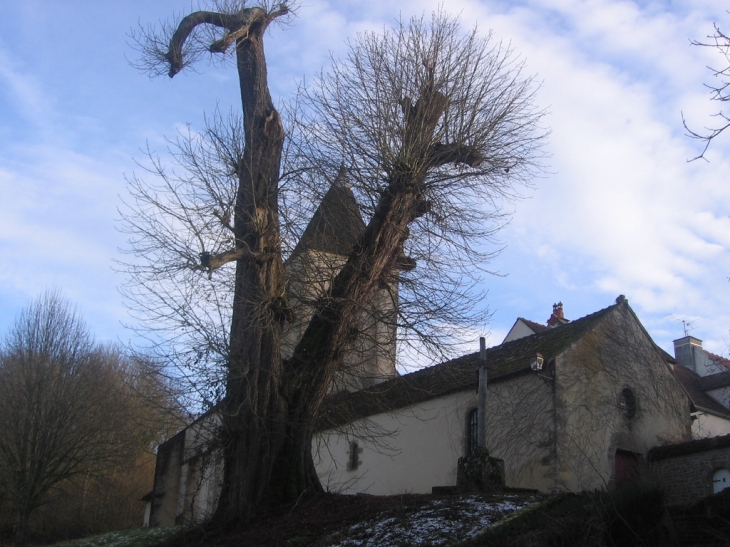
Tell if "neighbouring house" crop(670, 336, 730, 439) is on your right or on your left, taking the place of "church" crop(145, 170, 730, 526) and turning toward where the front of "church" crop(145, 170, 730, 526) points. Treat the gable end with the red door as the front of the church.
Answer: on your left

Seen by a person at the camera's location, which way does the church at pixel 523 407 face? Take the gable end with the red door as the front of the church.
facing the viewer and to the right of the viewer

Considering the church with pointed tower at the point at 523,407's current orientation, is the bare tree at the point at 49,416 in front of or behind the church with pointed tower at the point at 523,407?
behind

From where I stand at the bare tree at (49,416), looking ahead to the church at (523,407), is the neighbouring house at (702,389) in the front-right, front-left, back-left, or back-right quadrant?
front-left
